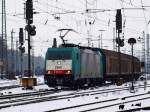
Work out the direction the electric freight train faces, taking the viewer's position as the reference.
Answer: facing the viewer and to the left of the viewer
